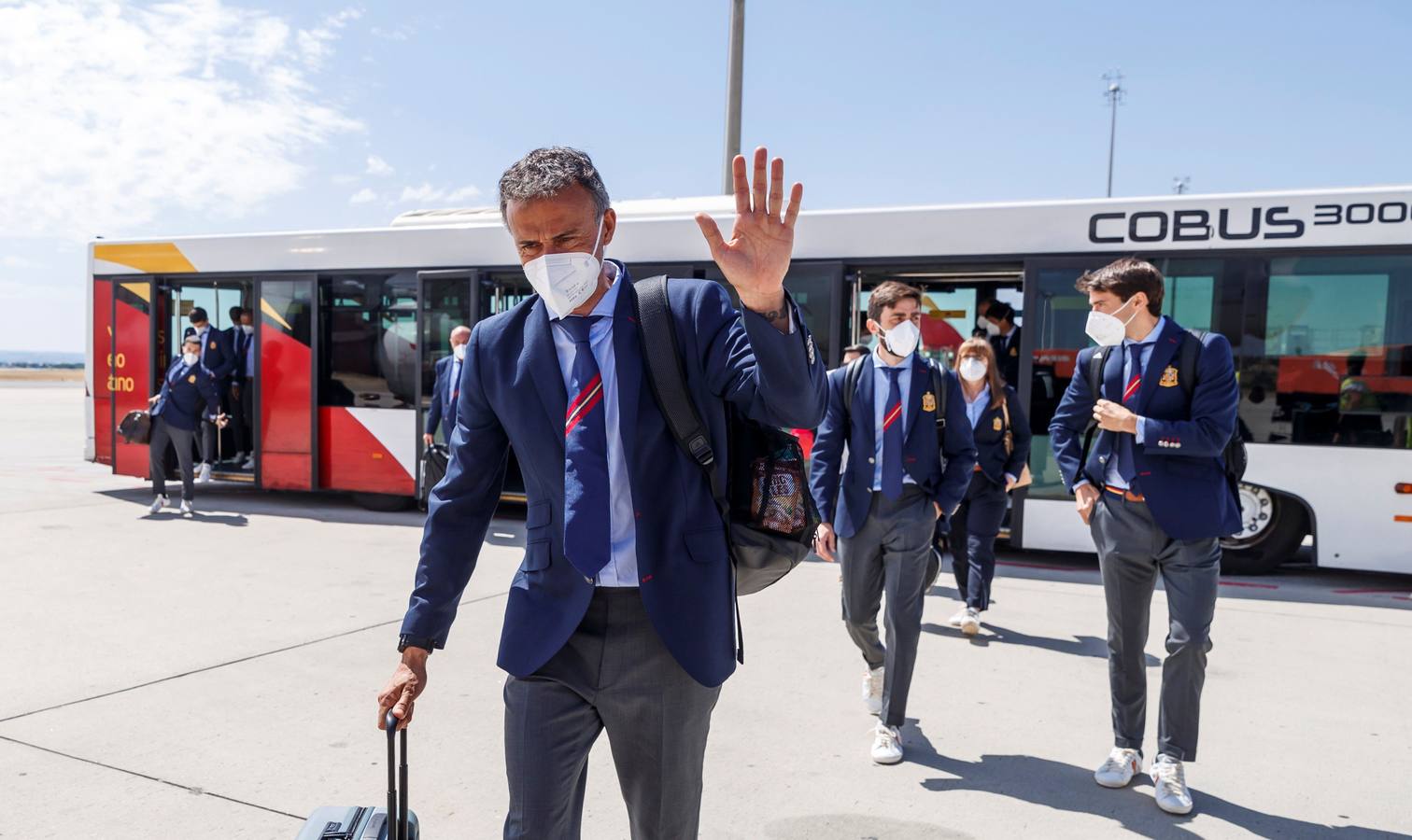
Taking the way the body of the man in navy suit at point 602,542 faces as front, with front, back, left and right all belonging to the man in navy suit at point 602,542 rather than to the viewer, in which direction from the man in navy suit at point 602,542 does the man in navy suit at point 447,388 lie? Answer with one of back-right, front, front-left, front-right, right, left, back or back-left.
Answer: back

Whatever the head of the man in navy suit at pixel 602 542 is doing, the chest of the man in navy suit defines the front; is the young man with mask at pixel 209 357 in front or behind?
behind

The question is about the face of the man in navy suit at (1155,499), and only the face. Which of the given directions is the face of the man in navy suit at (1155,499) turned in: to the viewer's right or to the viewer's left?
to the viewer's left

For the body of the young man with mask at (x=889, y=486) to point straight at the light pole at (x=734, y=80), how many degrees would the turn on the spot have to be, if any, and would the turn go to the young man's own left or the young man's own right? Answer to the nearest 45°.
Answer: approximately 180°

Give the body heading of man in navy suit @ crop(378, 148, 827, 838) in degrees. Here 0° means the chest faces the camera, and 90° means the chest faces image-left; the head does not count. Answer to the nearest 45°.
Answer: approximately 0°

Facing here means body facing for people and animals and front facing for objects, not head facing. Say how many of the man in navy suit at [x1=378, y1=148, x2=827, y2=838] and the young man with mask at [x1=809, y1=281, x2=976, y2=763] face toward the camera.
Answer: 2

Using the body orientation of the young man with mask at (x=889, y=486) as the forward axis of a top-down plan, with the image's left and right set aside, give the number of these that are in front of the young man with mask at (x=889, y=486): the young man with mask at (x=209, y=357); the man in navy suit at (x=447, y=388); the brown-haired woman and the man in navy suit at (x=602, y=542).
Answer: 1

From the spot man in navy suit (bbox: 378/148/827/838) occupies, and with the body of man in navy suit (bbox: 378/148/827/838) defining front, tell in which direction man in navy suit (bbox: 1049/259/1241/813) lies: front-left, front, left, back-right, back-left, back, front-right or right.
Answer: back-left

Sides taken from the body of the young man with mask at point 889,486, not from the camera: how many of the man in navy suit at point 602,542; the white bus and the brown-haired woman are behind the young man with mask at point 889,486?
2

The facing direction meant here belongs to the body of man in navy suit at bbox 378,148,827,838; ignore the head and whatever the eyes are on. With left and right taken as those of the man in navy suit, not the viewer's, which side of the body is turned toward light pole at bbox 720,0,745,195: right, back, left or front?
back

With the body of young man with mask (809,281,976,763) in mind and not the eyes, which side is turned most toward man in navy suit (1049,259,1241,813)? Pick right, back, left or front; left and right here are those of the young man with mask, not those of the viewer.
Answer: left
